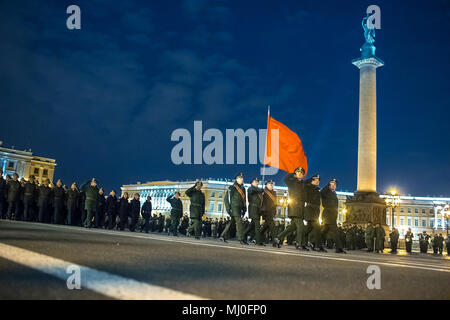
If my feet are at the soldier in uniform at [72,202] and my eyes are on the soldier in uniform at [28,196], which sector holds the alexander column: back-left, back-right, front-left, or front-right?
back-right

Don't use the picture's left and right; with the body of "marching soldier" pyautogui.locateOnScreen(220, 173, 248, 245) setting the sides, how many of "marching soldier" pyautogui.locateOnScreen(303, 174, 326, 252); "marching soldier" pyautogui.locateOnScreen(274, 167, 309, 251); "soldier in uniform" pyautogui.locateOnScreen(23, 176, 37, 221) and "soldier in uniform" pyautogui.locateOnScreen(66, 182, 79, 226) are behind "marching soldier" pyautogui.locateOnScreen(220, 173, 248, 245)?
2

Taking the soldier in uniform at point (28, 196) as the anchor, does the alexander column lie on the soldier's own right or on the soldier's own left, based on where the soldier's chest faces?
on the soldier's own left
